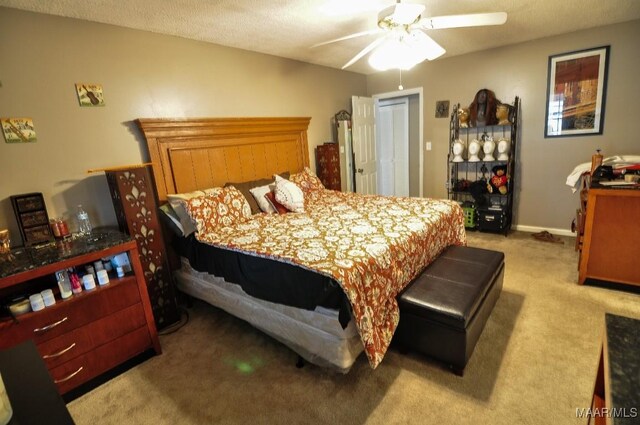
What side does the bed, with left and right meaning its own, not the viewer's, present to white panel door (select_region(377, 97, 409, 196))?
left

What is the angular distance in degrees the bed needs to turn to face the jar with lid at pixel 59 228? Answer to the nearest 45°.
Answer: approximately 135° to its right

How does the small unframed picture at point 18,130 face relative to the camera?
toward the camera

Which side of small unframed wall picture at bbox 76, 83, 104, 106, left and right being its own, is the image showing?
front

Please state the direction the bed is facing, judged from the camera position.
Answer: facing the viewer and to the right of the viewer

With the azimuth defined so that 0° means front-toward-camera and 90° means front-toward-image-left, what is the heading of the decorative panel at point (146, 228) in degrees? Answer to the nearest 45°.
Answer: approximately 315°

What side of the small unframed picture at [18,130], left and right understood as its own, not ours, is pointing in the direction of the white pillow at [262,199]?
left

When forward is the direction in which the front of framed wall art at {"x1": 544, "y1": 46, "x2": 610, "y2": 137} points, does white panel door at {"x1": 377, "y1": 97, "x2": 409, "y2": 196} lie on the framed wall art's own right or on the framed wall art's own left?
on the framed wall art's own right

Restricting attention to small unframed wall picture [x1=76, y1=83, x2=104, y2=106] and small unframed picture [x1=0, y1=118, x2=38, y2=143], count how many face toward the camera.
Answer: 2

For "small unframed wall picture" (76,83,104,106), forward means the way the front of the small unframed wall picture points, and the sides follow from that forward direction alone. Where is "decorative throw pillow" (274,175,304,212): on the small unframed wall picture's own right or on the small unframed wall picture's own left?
on the small unframed wall picture's own left

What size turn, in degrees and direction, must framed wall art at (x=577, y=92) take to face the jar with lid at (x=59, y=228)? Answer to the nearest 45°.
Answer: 0° — it already faces it
